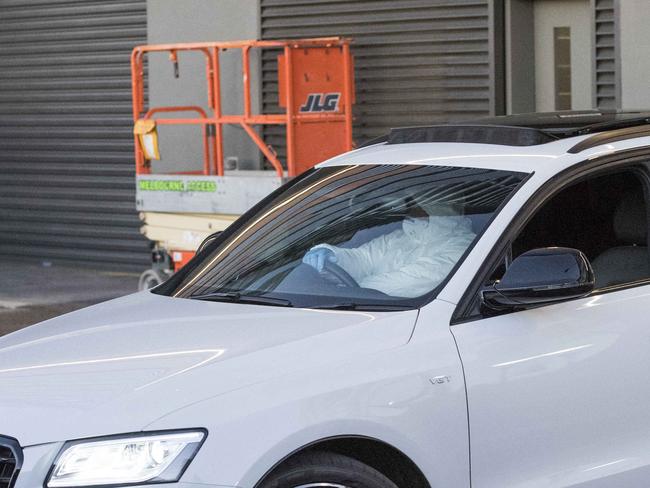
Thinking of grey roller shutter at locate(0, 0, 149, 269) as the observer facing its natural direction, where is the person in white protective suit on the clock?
The person in white protective suit is roughly at 12 o'clock from the grey roller shutter.

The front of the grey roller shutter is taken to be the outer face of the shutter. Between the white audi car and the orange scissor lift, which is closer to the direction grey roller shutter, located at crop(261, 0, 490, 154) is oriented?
the white audi car

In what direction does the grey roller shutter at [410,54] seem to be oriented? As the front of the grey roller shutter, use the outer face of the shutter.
toward the camera

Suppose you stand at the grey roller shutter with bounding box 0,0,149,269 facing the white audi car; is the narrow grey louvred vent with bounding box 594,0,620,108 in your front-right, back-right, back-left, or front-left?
front-left

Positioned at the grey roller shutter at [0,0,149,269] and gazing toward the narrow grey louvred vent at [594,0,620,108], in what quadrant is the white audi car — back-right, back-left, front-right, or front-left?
front-right

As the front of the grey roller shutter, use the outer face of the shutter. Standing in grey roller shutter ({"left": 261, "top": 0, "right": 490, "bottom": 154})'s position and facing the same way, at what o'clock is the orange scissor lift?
The orange scissor lift is roughly at 2 o'clock from the grey roller shutter.

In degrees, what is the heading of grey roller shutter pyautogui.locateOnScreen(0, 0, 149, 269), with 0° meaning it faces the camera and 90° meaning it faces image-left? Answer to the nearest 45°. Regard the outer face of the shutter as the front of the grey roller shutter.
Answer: approximately 0°

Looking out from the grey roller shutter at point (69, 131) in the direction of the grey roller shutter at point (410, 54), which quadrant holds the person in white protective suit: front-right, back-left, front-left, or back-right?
front-right

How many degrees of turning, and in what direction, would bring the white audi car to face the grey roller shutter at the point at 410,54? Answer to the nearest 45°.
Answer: approximately 135° to its right

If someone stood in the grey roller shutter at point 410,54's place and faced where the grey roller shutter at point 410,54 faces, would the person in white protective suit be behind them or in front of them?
in front

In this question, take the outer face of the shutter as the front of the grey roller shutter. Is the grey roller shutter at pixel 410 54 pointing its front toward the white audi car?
yes

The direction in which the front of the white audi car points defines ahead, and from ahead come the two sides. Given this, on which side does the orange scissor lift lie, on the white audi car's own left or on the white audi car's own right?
on the white audi car's own right

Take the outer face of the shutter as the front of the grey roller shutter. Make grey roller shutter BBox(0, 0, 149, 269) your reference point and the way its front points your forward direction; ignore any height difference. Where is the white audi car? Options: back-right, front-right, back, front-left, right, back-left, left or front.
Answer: front

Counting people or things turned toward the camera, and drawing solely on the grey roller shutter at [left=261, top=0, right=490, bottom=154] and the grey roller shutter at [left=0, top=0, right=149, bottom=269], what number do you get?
2
